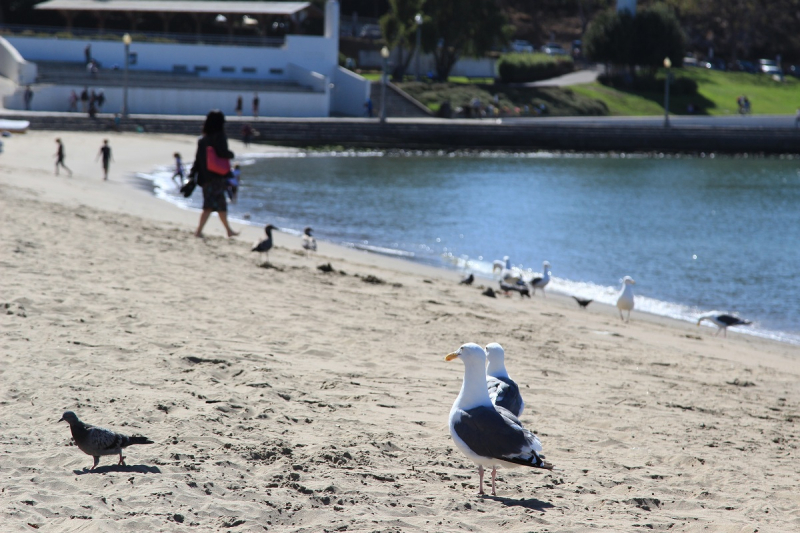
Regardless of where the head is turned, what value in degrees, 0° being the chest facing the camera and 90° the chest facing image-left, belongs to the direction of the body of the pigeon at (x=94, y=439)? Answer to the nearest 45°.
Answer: approximately 90°

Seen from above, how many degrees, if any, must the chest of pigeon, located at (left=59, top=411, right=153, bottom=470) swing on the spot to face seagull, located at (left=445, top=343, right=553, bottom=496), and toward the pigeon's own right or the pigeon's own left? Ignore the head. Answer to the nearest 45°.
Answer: approximately 180°

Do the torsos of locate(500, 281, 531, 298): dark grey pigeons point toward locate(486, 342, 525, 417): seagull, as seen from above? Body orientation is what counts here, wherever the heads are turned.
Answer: no

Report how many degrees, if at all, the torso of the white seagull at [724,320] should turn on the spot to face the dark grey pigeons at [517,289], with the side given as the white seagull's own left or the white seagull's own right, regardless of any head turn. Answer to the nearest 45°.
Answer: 0° — it already faces it

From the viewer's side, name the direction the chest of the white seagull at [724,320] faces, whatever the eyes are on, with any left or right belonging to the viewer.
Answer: facing to the left of the viewer

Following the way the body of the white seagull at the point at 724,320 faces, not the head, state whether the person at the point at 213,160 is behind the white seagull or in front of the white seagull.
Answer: in front

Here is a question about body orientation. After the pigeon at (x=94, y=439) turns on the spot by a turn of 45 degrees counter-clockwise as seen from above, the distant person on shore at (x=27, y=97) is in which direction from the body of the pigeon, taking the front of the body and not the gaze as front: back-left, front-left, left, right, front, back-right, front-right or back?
back-right
